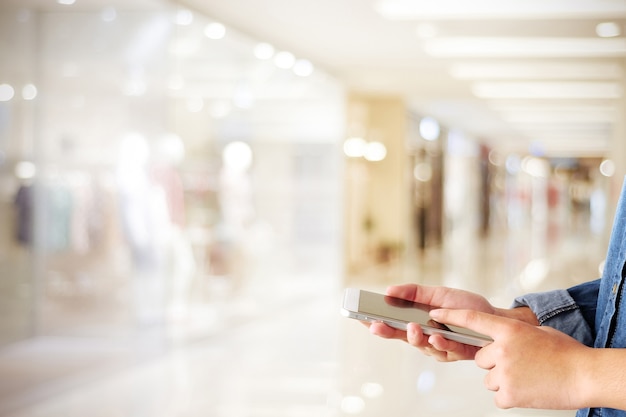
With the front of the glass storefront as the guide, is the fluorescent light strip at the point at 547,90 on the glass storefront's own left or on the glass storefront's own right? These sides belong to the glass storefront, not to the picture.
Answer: on the glass storefront's own left

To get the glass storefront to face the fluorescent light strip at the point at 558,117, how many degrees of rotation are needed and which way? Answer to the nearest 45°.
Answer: approximately 90° to its left

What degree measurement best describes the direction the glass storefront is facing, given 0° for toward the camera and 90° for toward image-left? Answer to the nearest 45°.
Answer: approximately 315°
